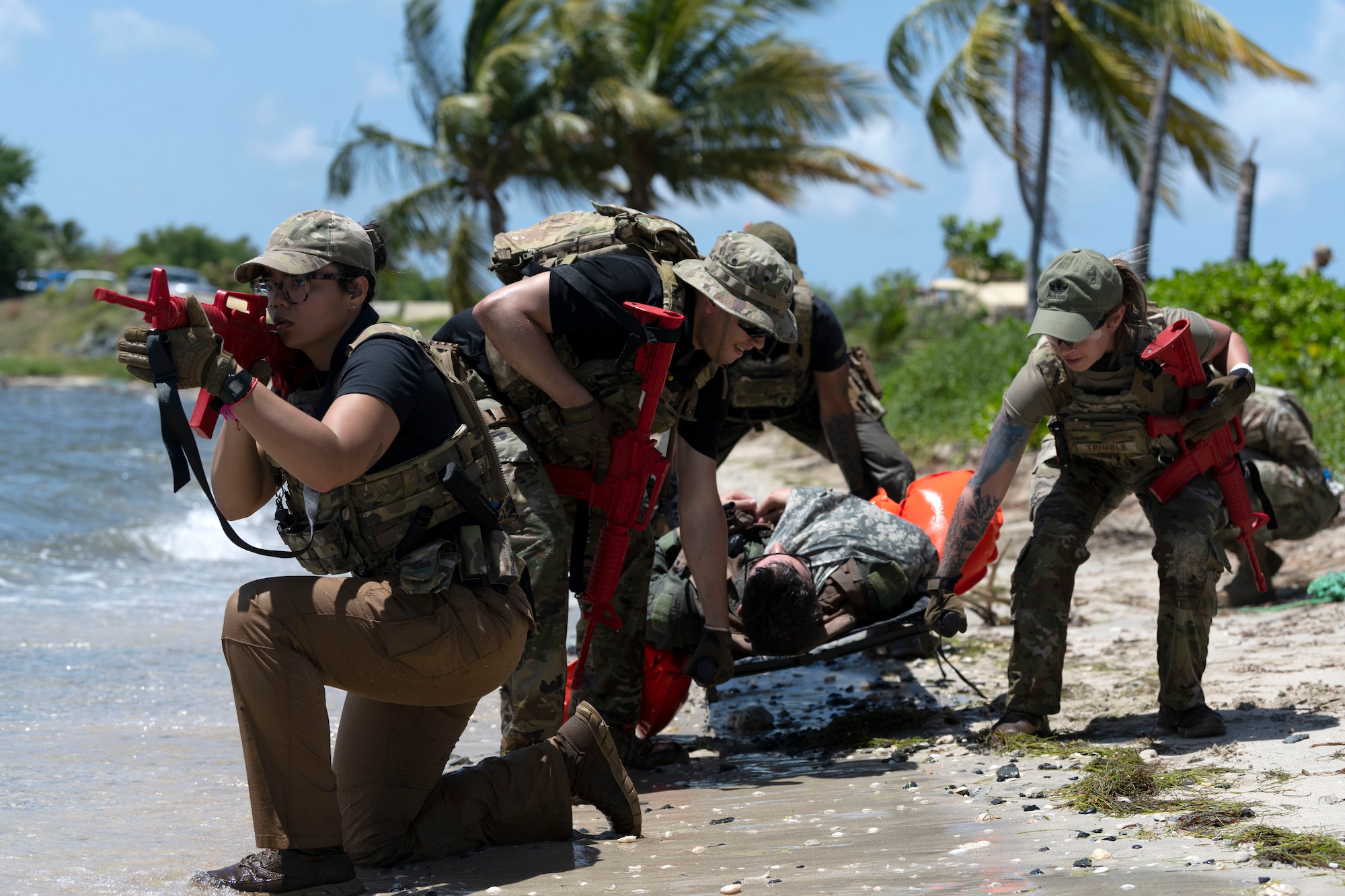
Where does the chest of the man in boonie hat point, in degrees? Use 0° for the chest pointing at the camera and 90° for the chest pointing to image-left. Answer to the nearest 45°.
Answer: approximately 315°

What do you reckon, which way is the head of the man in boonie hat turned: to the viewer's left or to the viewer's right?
to the viewer's right

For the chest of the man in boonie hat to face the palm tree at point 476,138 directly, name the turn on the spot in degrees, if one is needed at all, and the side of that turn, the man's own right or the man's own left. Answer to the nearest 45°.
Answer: approximately 135° to the man's own left

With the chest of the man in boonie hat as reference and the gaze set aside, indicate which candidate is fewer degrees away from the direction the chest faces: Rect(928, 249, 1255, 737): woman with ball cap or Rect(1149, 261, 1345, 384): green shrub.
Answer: the woman with ball cap

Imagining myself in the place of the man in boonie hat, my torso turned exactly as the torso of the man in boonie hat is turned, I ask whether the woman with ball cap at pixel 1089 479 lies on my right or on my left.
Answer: on my left
